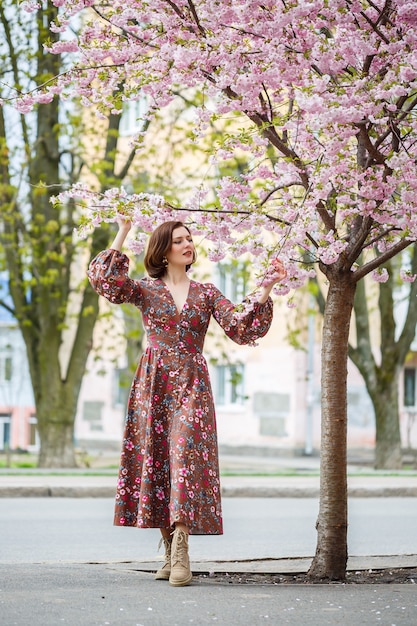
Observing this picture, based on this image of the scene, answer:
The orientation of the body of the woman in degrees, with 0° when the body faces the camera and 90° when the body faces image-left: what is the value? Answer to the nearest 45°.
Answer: approximately 0°

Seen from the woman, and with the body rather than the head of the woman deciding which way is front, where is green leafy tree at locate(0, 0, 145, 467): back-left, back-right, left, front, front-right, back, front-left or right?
back
